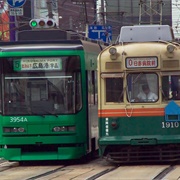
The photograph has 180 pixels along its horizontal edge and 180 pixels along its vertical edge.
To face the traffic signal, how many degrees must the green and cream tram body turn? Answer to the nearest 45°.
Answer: approximately 135° to its right

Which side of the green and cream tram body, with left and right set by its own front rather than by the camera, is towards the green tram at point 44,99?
right

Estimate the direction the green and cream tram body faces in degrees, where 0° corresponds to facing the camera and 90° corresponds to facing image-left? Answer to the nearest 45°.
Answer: approximately 0°

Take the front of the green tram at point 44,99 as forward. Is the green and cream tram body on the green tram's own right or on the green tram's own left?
on the green tram's own left

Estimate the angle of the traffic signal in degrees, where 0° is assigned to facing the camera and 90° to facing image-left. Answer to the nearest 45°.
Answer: approximately 0°
